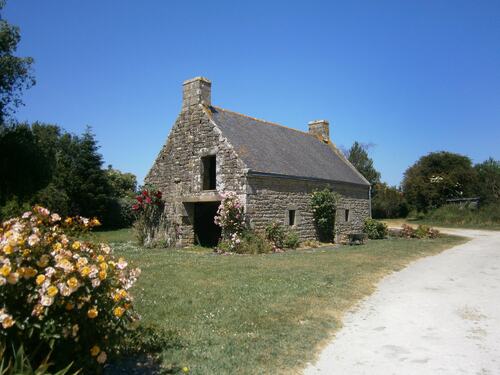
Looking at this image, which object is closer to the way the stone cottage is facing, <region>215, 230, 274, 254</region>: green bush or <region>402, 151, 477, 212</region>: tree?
the green bush

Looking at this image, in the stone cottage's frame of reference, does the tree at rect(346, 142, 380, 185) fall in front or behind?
behind

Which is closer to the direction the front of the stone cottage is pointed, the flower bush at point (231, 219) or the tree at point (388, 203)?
the flower bush
